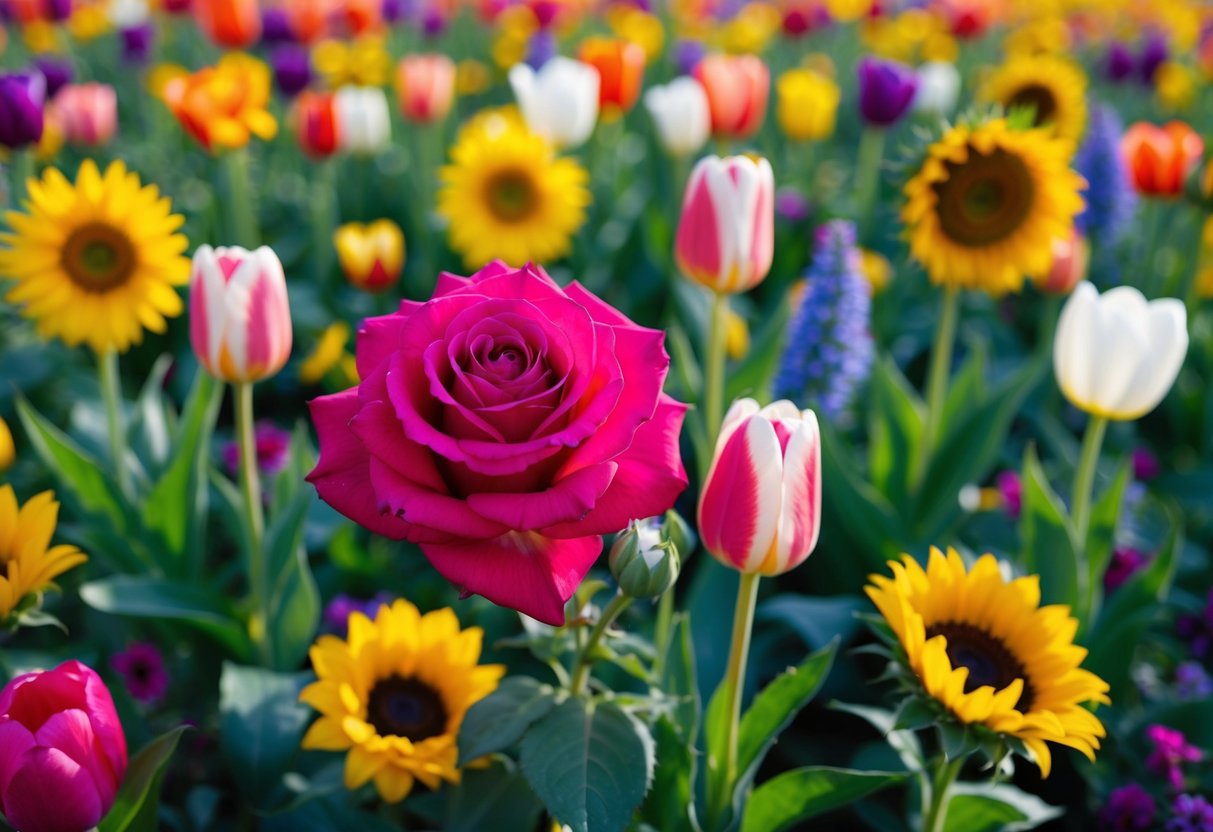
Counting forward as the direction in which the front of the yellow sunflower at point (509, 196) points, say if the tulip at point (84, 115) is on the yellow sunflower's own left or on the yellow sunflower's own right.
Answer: on the yellow sunflower's own right

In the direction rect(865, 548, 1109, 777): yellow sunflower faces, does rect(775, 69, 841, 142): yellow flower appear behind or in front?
behind

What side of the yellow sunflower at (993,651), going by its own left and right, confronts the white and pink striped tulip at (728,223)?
back

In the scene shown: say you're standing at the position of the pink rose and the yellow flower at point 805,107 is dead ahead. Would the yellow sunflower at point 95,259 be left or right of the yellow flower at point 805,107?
left

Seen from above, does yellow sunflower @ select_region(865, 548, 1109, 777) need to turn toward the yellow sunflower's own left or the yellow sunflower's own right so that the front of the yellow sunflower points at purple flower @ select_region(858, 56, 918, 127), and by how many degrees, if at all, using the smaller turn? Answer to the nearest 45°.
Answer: approximately 135° to the yellow sunflower's own left

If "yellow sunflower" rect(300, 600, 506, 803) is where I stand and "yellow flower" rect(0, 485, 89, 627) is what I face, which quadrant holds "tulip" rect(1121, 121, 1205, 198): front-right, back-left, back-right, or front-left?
back-right

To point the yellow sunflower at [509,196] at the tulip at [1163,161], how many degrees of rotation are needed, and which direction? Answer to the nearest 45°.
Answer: approximately 90° to its left

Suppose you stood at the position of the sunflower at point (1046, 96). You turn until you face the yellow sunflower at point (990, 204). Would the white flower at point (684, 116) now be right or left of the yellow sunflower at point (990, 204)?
right

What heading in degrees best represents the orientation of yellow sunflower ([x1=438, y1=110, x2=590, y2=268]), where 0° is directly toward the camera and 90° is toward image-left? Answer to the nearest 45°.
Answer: approximately 0°

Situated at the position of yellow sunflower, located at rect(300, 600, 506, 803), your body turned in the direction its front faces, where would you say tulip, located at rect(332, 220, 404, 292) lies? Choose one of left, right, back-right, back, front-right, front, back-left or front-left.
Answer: back
